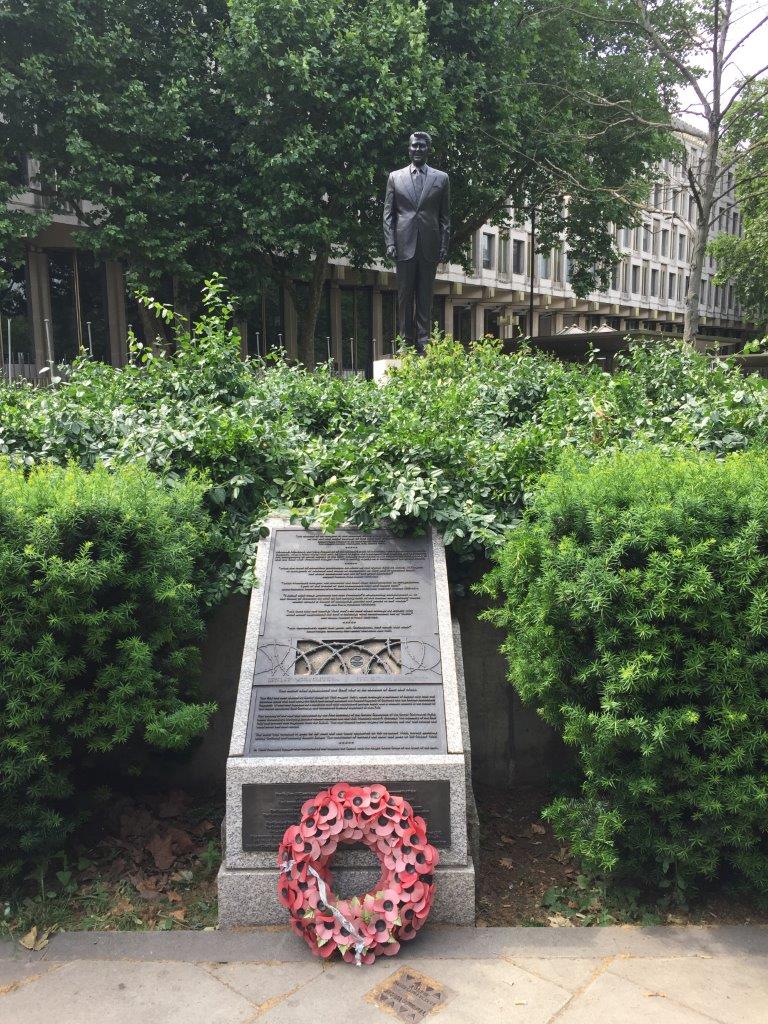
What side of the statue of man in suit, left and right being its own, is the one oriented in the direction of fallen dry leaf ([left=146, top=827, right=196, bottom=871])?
front

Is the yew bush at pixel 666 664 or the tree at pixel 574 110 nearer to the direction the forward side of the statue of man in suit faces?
the yew bush

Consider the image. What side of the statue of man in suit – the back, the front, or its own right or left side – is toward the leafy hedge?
front

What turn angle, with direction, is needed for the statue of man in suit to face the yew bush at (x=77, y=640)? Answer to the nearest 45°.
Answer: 0° — it already faces it

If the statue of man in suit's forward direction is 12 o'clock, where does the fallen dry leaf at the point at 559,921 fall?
The fallen dry leaf is roughly at 12 o'clock from the statue of man in suit.

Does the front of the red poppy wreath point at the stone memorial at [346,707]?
no

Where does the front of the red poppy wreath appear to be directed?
toward the camera

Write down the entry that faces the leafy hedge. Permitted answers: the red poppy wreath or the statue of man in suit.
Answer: the statue of man in suit

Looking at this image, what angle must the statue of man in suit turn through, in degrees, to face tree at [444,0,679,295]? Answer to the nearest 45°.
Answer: approximately 180°

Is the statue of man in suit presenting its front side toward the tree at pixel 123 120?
no

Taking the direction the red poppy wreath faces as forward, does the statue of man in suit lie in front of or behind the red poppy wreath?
behind

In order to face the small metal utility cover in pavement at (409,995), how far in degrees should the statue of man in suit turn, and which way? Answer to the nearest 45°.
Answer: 0° — it already faces it

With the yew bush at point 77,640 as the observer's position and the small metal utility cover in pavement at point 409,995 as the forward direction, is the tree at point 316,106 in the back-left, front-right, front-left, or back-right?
back-left

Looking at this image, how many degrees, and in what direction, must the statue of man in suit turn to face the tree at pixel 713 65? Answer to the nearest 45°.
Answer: approximately 135° to its left

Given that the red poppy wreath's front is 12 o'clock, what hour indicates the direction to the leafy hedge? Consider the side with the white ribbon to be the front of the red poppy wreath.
The leafy hedge is roughly at 6 o'clock from the red poppy wreath.

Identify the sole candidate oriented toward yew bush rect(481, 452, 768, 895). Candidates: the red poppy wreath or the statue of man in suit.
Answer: the statue of man in suit

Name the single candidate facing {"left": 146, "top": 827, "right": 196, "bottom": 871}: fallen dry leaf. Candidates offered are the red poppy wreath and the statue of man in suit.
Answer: the statue of man in suit

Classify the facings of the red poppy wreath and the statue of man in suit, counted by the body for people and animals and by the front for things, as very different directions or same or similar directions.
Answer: same or similar directions

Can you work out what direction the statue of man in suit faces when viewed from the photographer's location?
facing the viewer
